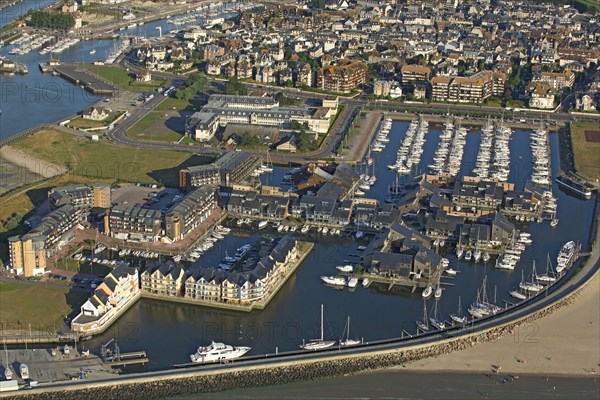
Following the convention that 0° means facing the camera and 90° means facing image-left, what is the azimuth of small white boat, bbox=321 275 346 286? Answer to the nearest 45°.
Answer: approximately 90°

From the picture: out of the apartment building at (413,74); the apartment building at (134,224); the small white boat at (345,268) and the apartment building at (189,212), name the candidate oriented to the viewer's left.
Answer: the small white boat

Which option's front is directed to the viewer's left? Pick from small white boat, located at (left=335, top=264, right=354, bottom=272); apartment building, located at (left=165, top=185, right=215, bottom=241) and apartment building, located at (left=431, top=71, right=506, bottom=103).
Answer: the small white boat

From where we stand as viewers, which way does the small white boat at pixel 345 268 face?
facing to the left of the viewer

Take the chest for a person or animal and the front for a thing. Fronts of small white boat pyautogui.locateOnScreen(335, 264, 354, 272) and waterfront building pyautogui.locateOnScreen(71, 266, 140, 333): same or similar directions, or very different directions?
very different directions

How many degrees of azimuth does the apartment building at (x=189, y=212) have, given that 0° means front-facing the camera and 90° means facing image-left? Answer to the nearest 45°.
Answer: approximately 315°

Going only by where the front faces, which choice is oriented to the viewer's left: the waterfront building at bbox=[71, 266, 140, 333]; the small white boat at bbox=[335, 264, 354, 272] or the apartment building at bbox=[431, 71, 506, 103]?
the small white boat

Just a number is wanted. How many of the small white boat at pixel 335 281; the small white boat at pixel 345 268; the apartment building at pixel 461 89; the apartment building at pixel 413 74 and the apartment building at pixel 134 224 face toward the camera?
3

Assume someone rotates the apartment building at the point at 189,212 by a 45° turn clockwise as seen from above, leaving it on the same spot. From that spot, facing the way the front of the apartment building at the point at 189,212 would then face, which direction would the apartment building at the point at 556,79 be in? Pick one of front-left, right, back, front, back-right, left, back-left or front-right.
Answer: back-left

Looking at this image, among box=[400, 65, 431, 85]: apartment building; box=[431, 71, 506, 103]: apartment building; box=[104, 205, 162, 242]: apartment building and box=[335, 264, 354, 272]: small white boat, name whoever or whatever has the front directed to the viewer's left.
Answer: the small white boat
